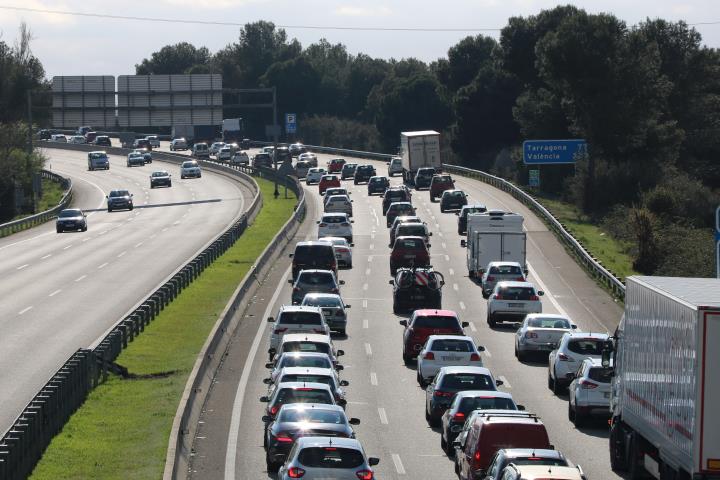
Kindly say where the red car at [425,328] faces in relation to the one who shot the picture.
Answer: facing away from the viewer

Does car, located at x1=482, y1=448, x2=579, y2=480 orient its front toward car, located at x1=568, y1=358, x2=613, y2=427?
yes

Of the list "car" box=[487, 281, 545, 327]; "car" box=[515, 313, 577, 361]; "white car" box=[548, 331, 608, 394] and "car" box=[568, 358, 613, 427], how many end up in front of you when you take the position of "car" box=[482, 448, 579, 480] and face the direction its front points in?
4

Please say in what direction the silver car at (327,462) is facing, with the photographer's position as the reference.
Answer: facing away from the viewer

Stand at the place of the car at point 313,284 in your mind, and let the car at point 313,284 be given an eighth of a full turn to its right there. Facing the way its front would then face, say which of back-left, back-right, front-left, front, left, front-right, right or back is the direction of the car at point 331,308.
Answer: back-right

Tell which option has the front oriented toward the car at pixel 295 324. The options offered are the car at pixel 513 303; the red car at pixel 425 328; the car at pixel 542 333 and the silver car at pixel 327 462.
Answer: the silver car

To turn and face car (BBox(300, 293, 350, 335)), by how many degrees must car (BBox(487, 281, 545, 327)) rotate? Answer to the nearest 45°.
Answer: approximately 135° to its left

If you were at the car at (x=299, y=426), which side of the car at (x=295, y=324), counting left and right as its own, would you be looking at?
back

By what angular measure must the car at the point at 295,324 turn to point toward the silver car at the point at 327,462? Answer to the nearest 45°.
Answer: approximately 180°

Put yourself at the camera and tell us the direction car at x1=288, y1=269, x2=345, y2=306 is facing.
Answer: facing away from the viewer

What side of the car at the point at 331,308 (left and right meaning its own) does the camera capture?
back

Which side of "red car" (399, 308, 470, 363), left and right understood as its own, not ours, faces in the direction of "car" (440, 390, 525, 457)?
back

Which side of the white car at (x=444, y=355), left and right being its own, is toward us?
back

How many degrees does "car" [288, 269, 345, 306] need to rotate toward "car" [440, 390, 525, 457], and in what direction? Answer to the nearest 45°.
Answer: approximately 180°

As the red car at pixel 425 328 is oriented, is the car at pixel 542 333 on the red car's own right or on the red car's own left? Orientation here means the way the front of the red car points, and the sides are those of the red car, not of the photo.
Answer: on the red car's own right

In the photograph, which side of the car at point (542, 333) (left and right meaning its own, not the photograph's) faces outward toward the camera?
back
